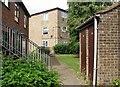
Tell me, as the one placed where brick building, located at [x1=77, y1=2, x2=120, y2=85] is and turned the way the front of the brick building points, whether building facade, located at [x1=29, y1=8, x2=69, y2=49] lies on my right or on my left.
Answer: on my right

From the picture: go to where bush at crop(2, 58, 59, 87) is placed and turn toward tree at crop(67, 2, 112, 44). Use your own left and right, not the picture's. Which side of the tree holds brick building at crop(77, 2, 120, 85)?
right

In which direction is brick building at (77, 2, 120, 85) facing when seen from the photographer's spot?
facing to the left of the viewer

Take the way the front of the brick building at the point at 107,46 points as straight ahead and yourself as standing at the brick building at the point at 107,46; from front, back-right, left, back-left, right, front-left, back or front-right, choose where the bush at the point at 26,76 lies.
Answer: front-left

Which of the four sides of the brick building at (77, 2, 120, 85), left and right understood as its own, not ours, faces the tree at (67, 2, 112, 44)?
right
